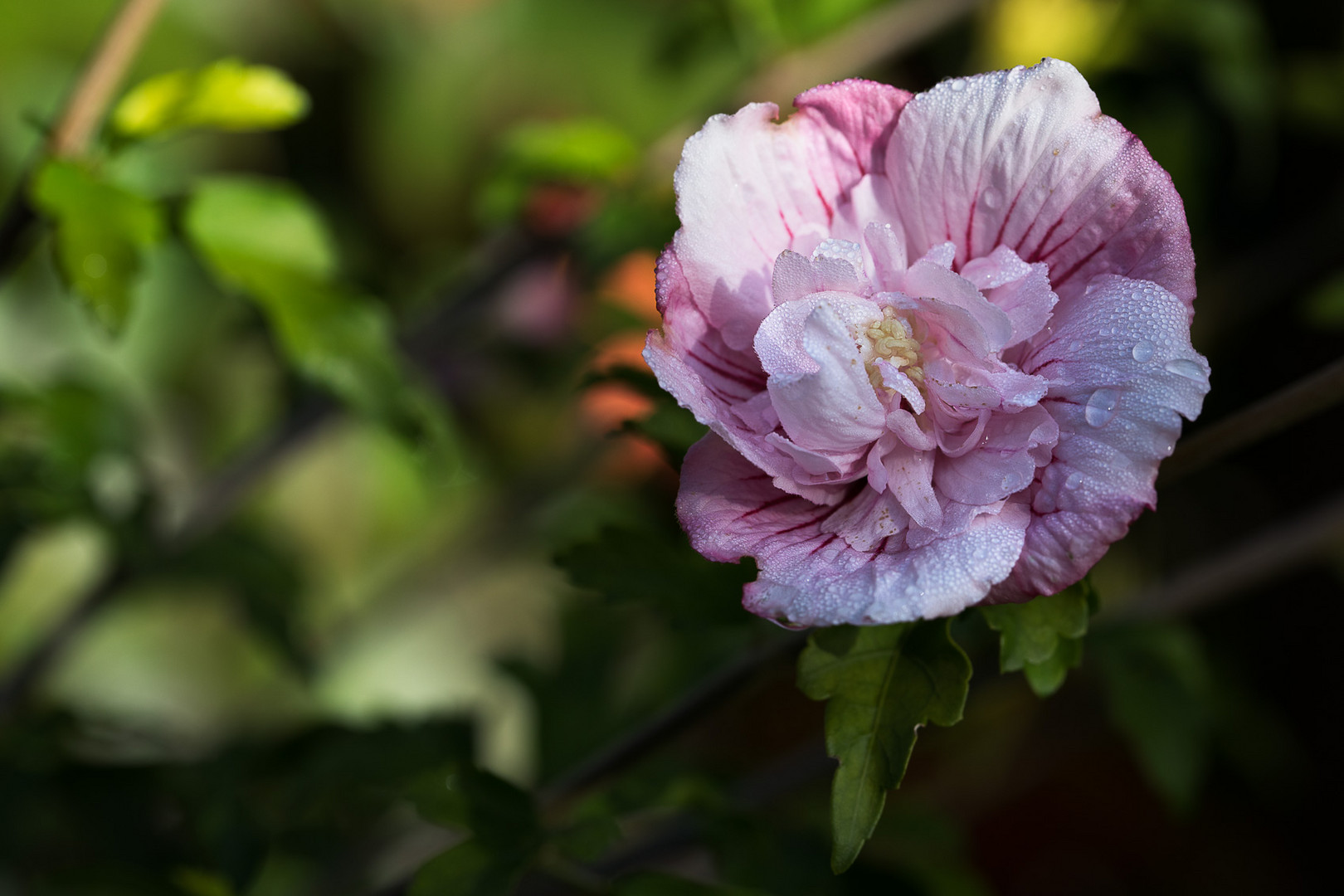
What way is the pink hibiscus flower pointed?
toward the camera
